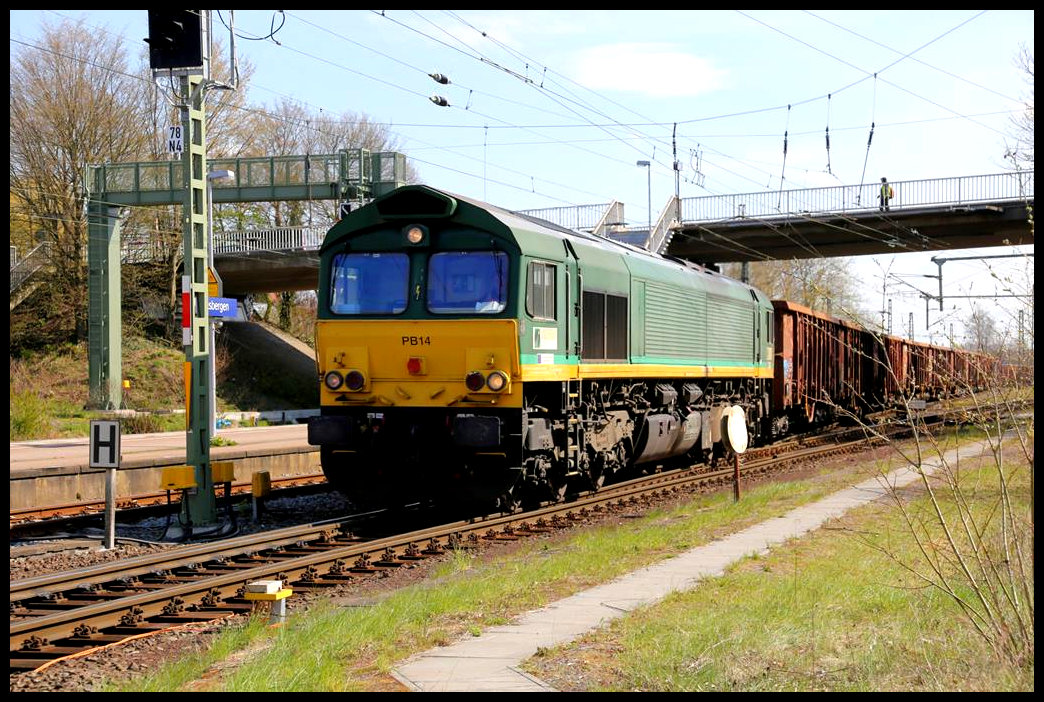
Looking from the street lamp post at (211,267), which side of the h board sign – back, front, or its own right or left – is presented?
back

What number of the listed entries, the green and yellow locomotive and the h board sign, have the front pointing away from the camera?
0

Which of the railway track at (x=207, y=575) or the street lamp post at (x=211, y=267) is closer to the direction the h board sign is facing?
the railway track

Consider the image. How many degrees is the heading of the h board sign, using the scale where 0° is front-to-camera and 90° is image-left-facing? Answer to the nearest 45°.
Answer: approximately 0°

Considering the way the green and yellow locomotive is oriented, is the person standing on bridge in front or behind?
behind

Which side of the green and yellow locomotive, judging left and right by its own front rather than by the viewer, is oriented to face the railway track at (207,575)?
front

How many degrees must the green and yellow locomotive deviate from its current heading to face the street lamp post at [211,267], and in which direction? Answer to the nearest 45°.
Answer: approximately 90° to its right

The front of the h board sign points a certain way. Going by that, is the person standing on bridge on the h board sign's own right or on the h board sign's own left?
on the h board sign's own left

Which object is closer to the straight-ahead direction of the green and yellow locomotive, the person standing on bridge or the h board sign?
the h board sign

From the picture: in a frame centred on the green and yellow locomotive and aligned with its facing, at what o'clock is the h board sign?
The h board sign is roughly at 1 o'clock from the green and yellow locomotive.
